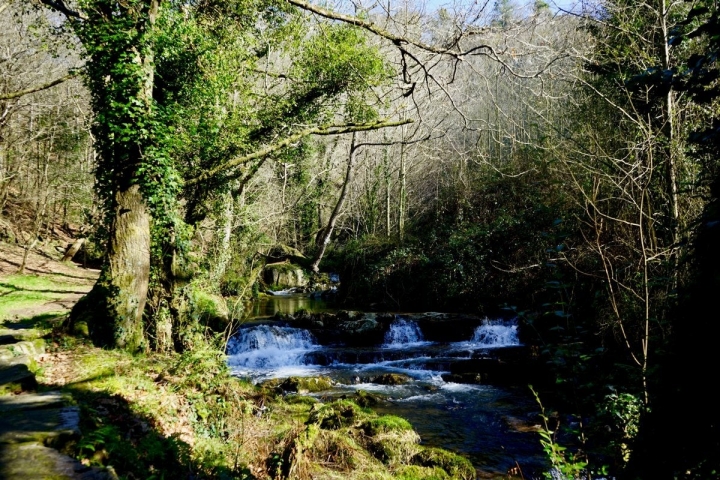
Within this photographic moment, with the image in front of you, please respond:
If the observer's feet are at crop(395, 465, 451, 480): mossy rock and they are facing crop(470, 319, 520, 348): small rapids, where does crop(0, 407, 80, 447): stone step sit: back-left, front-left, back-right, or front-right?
back-left

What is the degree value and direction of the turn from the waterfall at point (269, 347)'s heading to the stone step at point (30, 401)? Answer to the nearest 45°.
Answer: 0° — it already faces it

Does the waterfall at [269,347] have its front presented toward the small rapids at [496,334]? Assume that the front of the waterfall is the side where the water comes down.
no

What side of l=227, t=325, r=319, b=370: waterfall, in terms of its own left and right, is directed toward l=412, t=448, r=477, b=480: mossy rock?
front

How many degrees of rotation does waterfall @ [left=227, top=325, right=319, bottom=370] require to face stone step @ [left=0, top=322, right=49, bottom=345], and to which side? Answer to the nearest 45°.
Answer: approximately 45° to its right

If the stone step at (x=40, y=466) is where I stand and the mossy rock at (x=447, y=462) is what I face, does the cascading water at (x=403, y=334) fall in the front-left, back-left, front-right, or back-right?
front-left

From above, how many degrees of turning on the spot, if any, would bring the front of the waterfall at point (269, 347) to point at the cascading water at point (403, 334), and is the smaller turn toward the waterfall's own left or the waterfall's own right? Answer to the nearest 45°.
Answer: approximately 90° to the waterfall's own left

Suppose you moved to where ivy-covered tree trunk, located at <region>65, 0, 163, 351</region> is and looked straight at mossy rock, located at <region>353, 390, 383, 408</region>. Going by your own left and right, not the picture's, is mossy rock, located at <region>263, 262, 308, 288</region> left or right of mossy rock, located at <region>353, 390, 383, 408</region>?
left

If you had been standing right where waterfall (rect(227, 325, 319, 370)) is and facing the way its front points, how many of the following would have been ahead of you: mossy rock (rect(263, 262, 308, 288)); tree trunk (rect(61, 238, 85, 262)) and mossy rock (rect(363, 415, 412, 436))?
1

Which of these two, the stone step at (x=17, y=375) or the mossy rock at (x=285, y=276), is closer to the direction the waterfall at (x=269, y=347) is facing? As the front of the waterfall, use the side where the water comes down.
the stone step

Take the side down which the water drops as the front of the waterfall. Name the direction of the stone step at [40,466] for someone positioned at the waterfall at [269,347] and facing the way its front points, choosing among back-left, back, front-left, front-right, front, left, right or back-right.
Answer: front

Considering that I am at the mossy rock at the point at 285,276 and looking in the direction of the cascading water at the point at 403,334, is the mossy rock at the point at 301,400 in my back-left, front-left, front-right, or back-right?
front-right

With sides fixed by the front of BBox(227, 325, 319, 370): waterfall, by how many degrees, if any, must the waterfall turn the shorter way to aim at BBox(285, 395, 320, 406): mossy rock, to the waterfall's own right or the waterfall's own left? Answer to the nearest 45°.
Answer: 0° — it already faces it

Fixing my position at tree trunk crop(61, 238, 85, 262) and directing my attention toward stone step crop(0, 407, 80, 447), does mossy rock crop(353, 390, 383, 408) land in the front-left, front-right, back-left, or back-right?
front-left

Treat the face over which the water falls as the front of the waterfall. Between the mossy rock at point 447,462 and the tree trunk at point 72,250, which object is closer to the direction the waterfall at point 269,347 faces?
the mossy rock

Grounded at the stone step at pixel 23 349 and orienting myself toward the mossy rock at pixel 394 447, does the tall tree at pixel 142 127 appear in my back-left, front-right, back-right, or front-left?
front-left

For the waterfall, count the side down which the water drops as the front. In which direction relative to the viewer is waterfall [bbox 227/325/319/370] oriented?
toward the camera
